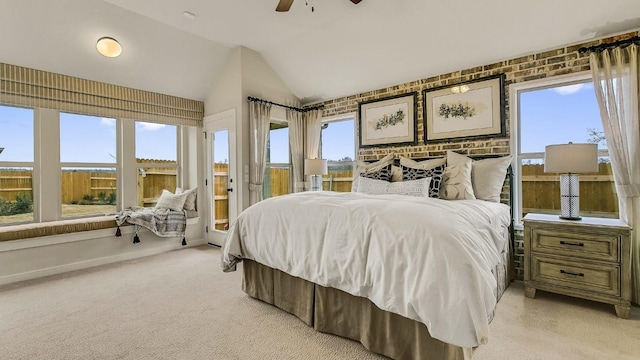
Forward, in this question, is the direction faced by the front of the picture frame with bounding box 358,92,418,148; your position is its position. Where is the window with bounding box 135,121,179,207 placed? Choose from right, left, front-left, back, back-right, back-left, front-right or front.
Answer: front-right

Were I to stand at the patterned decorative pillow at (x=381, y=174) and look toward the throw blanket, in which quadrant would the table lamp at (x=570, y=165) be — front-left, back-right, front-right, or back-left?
back-left

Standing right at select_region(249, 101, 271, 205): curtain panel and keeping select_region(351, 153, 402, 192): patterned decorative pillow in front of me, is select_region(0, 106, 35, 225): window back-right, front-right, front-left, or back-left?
back-right

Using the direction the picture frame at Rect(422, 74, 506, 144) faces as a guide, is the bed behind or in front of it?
in front

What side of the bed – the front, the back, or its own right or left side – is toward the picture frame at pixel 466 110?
back

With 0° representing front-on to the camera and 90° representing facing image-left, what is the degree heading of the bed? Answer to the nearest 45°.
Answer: approximately 45°

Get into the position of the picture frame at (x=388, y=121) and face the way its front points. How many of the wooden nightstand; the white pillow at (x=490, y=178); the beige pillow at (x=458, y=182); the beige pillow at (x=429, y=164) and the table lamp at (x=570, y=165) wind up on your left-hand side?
5

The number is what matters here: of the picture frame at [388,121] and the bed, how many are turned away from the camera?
0

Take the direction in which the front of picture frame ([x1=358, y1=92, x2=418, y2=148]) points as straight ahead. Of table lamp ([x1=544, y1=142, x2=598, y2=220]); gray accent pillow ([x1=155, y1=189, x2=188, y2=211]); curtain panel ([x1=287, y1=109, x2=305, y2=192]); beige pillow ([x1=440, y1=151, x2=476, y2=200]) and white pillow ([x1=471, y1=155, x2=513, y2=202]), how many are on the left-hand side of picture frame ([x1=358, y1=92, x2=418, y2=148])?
3
